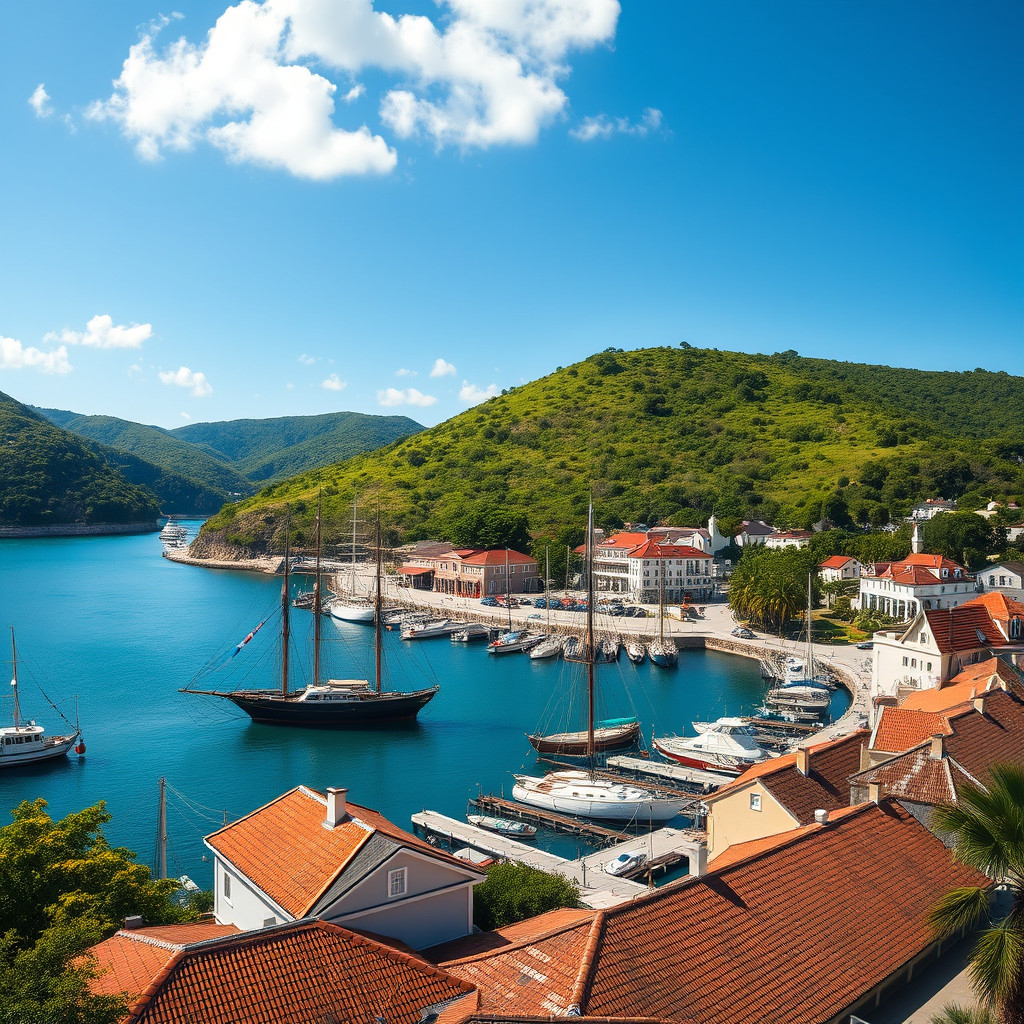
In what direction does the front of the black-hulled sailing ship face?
to the viewer's left

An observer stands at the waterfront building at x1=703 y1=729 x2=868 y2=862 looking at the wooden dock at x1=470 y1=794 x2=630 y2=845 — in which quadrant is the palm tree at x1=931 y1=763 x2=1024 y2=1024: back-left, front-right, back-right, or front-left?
back-left

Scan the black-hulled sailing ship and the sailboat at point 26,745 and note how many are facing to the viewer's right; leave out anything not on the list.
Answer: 1

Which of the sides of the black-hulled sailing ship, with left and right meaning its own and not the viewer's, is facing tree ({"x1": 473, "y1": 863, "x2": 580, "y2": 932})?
left

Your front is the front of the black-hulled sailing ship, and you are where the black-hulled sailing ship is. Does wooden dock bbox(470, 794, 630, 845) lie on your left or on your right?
on your left

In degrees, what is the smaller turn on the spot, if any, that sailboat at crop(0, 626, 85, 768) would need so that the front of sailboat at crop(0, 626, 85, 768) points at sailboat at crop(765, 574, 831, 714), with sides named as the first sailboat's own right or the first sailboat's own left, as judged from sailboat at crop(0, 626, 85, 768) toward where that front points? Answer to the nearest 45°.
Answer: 0° — it already faces it

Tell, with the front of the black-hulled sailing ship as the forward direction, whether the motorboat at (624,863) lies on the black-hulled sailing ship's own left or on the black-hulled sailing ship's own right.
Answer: on the black-hulled sailing ship's own left

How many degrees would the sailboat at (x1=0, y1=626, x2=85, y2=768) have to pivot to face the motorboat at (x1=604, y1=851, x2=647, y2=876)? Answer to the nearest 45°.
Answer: approximately 45° to its right

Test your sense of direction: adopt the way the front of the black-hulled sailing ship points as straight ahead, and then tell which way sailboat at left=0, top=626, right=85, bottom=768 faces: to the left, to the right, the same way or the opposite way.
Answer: the opposite way

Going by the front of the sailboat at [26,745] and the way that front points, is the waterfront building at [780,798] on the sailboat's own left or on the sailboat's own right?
on the sailboat's own right

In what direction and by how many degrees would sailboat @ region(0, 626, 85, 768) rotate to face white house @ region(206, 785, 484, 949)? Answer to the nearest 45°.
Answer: approximately 90° to its right

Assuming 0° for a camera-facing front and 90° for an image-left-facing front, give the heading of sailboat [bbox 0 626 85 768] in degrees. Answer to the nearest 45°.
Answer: approximately 270°
